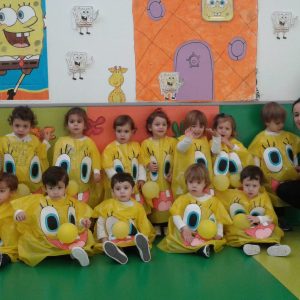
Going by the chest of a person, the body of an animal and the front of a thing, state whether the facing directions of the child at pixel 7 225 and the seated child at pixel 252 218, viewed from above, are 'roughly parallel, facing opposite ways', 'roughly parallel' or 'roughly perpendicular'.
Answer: roughly parallel

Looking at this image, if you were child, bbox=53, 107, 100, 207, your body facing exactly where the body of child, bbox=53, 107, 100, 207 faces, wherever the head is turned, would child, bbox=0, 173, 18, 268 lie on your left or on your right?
on your right

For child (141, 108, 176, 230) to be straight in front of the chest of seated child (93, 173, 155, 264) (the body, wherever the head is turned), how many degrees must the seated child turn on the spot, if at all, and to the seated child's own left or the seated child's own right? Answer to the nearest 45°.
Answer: approximately 135° to the seated child's own left

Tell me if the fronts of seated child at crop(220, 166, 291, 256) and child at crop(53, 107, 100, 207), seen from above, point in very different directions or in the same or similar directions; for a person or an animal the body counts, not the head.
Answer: same or similar directions

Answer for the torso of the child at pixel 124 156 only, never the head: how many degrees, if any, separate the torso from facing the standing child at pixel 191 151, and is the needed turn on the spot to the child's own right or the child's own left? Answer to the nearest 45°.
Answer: approximately 90° to the child's own left

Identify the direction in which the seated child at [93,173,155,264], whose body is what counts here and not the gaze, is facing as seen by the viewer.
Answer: toward the camera

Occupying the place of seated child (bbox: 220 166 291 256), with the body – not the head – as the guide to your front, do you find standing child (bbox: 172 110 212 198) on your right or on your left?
on your right

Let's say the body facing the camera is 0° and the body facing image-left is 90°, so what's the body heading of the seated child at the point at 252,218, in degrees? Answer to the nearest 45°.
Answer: approximately 0°

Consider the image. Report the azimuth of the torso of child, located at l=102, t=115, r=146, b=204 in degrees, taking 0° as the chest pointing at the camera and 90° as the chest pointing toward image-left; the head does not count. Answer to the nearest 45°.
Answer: approximately 0°

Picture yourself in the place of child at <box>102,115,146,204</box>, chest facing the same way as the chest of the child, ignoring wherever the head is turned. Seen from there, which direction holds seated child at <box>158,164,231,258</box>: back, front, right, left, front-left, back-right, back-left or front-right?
front-left
